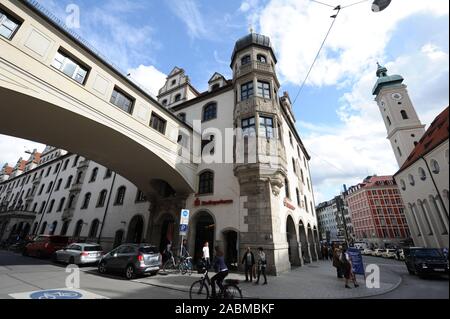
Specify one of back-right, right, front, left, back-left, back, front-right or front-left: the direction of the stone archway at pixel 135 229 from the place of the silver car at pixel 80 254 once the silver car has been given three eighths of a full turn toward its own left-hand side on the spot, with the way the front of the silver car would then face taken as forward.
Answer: back-left

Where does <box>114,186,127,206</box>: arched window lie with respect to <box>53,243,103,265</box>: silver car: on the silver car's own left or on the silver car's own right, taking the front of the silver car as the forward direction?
on the silver car's own right

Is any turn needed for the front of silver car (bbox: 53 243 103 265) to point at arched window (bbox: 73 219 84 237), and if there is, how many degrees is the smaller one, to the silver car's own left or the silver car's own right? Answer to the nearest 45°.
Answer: approximately 45° to the silver car's own right

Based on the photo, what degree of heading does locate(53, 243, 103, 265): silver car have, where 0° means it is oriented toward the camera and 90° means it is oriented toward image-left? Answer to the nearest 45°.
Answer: approximately 135°
